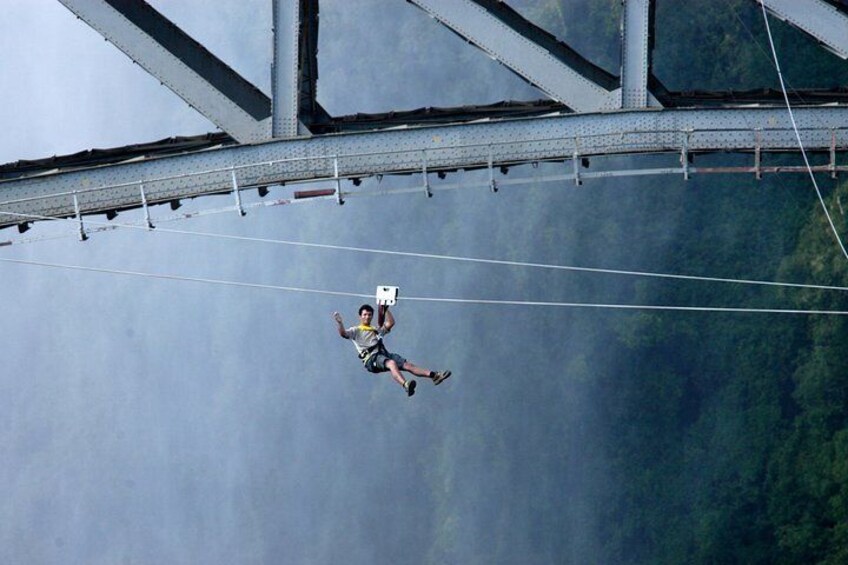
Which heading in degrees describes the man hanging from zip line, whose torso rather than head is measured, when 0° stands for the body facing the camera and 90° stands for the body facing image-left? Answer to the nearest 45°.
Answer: approximately 315°
